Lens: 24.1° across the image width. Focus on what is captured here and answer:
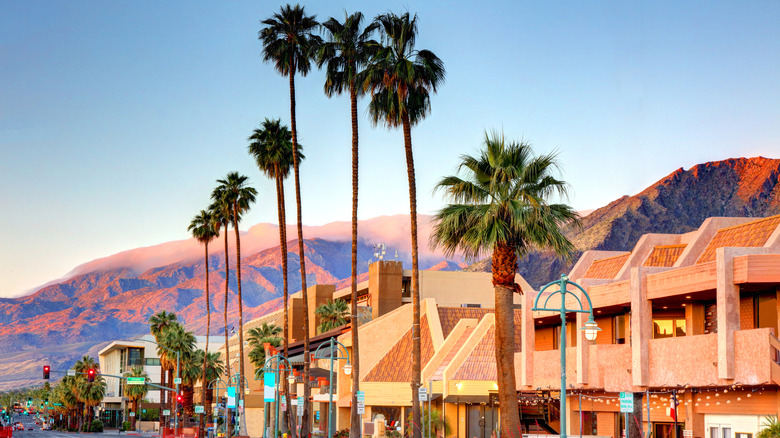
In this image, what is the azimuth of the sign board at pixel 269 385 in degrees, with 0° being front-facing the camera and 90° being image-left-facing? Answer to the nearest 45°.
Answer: approximately 0°

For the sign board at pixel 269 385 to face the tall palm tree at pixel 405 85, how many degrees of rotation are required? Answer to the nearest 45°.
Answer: approximately 45° to its left
